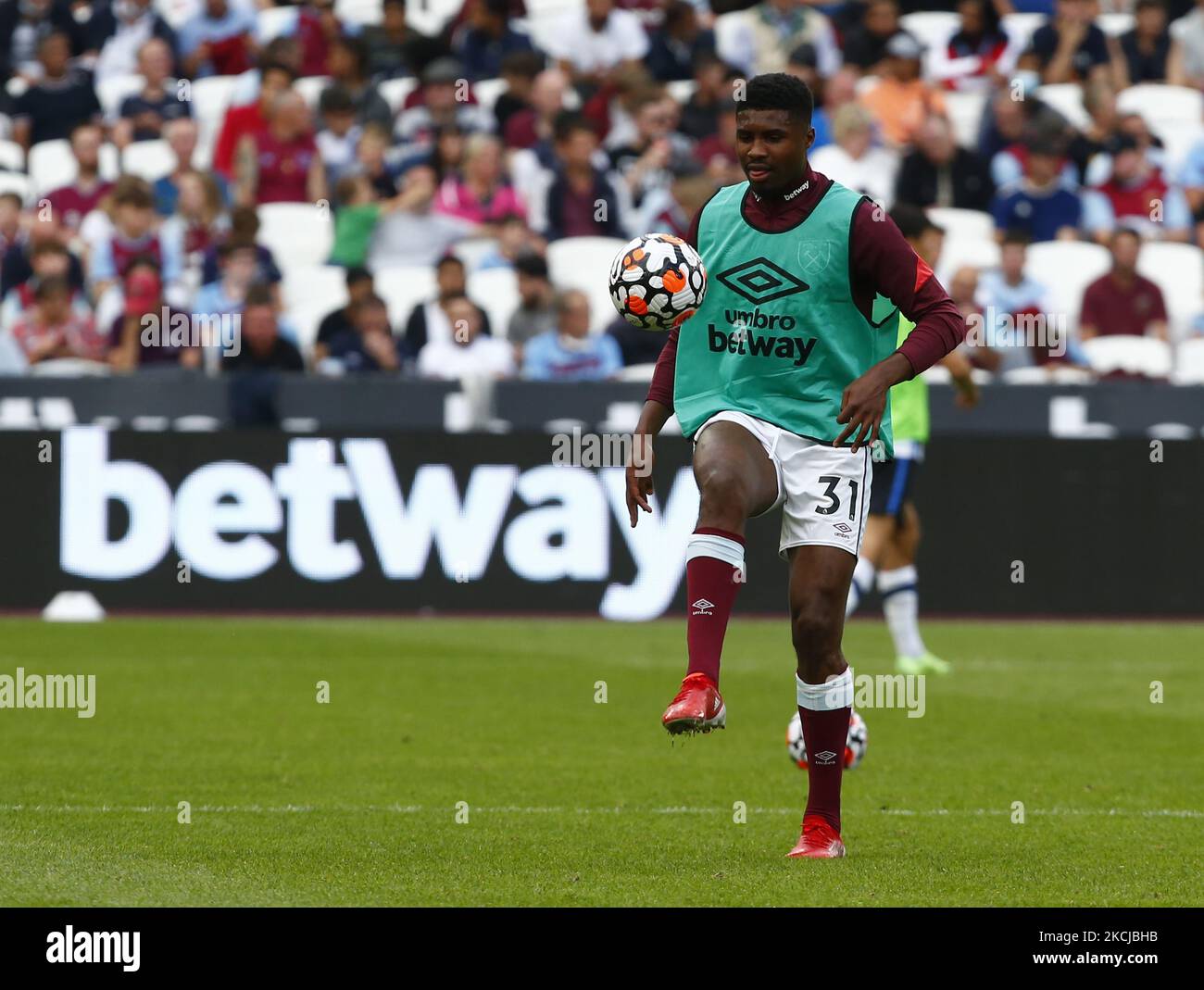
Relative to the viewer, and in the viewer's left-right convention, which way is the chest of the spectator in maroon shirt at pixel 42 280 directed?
facing the viewer

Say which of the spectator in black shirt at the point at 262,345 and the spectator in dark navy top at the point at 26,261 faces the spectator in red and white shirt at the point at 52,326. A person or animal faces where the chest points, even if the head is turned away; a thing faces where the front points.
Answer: the spectator in dark navy top at the point at 26,261

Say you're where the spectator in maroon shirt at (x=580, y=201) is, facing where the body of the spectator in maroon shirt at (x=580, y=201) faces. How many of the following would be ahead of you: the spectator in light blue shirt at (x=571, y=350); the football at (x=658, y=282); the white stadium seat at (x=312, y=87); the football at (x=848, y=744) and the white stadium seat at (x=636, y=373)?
4

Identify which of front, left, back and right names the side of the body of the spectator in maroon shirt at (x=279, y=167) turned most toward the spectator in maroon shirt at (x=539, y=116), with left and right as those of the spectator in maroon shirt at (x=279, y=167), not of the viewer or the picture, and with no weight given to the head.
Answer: left

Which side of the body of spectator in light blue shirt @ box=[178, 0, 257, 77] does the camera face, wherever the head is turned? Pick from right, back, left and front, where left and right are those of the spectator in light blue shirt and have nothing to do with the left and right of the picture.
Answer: front

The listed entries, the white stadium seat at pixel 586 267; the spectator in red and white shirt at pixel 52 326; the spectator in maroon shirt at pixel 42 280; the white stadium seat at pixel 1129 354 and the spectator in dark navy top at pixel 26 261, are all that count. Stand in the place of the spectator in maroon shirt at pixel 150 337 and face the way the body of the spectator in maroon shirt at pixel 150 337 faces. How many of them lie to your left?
2

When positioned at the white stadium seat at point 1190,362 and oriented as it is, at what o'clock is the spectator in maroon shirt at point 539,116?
The spectator in maroon shirt is roughly at 3 o'clock from the white stadium seat.

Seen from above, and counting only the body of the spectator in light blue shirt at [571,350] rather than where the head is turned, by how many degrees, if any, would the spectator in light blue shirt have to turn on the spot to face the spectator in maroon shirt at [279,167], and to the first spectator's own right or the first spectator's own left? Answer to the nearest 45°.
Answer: approximately 135° to the first spectator's own right

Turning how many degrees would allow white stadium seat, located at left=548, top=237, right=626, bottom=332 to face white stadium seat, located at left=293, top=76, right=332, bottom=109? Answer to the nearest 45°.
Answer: approximately 135° to its right

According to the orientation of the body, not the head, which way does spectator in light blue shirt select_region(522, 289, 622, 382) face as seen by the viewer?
toward the camera

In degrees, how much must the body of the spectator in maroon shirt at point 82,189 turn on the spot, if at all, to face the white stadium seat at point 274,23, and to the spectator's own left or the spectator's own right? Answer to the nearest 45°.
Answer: approximately 135° to the spectator's own left
